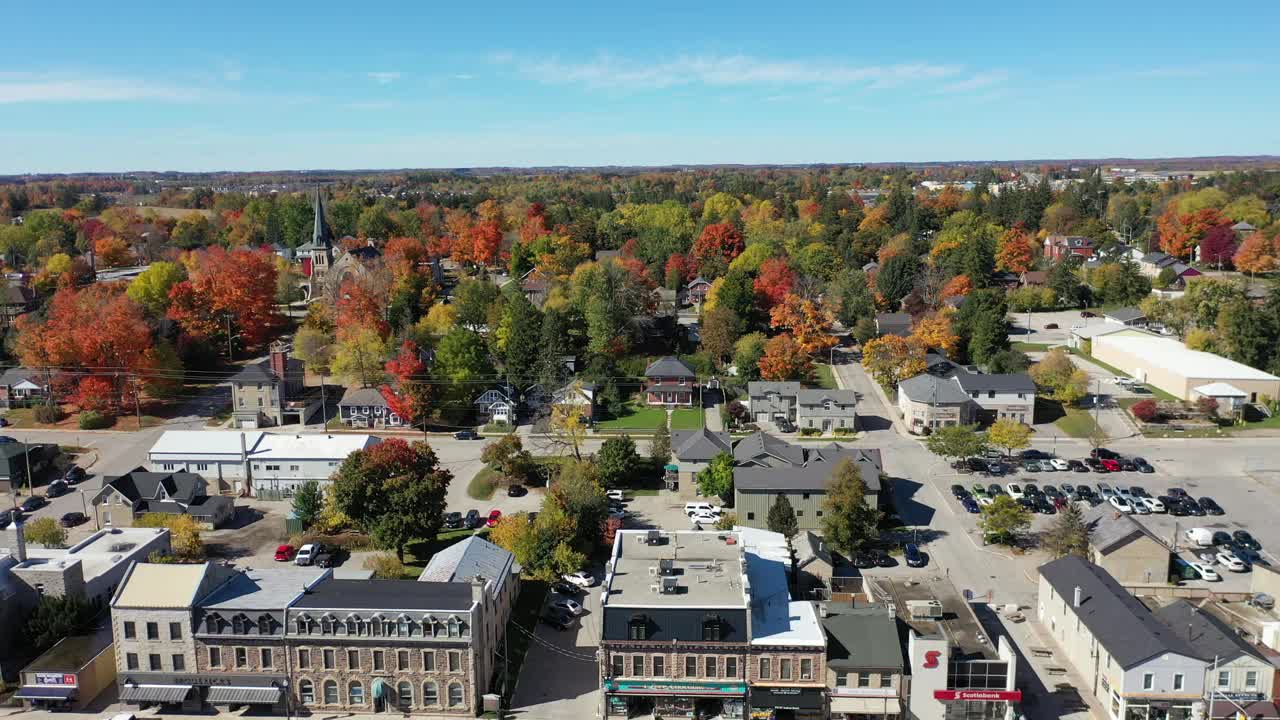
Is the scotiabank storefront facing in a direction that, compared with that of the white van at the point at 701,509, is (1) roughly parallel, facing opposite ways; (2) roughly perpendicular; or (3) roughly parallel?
roughly perpendicular

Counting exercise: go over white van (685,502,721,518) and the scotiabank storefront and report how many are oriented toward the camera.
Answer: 1

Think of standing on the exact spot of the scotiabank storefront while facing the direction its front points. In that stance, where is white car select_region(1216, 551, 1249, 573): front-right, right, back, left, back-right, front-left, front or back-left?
back-left

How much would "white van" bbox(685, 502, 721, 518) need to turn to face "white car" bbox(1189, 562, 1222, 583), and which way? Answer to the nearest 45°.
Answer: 0° — it already faces it

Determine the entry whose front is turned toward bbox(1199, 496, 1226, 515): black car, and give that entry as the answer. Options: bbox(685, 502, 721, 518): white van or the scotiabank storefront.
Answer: the white van

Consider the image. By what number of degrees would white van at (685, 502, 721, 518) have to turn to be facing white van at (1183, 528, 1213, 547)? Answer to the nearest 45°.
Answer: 0° — it already faces it

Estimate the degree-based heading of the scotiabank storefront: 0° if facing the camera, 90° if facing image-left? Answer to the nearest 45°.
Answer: approximately 0°

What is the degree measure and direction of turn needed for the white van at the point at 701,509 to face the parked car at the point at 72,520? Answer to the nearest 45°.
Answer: approximately 180°

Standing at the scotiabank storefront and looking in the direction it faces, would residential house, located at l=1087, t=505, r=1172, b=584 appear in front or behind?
behind

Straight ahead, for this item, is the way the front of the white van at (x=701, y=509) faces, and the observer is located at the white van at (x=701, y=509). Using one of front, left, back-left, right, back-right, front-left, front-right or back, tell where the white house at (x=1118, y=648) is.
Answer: front-right

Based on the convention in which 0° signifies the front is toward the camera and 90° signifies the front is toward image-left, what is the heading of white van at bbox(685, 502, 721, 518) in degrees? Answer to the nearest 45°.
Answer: approximately 270°

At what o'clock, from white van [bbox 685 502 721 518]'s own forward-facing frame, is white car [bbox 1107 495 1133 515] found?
The white car is roughly at 12 o'clock from the white van.
